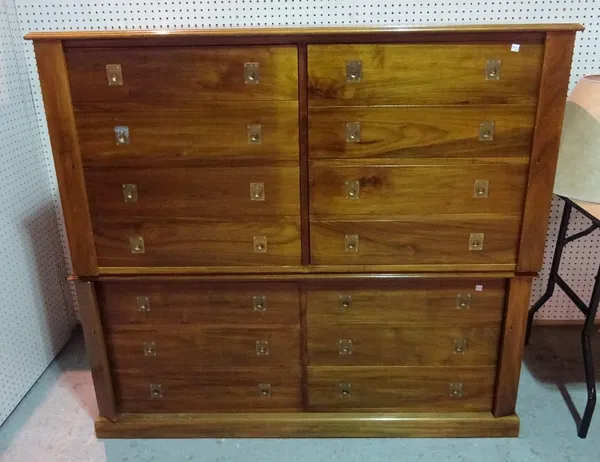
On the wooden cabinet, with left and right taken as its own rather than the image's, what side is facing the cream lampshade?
left

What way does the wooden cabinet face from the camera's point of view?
toward the camera
